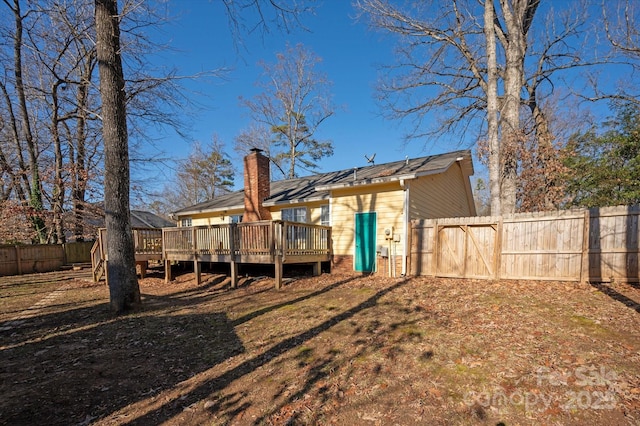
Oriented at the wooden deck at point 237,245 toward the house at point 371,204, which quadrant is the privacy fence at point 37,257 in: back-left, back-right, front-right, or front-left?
back-left

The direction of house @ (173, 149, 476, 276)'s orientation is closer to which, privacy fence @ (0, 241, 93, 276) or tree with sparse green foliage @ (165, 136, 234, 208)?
the tree with sparse green foliage

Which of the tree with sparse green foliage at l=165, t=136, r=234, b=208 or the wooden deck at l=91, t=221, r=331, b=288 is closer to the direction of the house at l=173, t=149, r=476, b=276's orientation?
the tree with sparse green foliage

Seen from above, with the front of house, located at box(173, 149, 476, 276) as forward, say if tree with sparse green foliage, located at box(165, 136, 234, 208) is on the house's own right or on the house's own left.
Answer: on the house's own left

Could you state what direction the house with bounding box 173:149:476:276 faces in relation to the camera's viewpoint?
facing away from the viewer and to the right of the viewer

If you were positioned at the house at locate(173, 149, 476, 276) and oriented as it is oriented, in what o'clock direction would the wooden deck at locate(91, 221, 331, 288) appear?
The wooden deck is roughly at 7 o'clock from the house.
